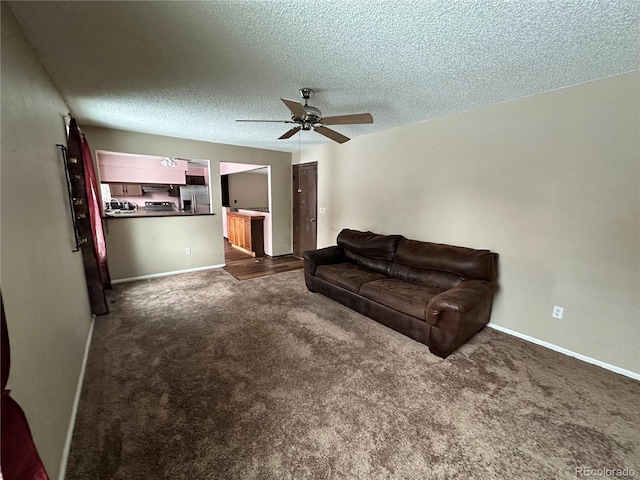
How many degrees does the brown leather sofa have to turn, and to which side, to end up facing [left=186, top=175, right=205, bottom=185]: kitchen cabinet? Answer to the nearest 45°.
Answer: approximately 90° to its right

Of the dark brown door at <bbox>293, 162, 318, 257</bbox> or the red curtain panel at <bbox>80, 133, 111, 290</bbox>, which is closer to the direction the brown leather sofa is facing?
the red curtain panel

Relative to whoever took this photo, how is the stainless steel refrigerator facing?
facing the viewer

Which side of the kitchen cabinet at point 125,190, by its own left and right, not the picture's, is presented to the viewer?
front

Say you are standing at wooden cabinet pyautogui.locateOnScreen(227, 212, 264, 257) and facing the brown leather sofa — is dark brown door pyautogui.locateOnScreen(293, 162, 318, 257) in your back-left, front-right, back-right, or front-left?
front-left

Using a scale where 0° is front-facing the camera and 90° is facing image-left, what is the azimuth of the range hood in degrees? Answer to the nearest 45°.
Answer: approximately 0°

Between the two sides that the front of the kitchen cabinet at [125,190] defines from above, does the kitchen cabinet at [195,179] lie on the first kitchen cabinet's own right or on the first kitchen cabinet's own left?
on the first kitchen cabinet's own left

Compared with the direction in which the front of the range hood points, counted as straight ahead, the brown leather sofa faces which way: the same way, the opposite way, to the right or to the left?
to the right

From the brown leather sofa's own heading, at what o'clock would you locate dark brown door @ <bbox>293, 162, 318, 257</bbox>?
The dark brown door is roughly at 3 o'clock from the brown leather sofa.

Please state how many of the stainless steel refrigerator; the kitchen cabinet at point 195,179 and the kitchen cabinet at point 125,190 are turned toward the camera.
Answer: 3

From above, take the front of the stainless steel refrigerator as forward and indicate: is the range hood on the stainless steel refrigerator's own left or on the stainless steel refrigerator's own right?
on the stainless steel refrigerator's own right

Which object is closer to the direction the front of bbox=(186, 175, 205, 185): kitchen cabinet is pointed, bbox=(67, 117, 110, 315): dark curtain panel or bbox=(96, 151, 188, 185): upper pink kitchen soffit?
the dark curtain panel

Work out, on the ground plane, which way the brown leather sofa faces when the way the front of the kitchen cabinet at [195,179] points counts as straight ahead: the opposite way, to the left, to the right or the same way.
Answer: to the right

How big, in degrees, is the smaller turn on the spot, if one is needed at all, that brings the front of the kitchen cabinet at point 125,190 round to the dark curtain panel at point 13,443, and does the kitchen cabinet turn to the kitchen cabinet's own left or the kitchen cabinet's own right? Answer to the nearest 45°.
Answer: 0° — it already faces it

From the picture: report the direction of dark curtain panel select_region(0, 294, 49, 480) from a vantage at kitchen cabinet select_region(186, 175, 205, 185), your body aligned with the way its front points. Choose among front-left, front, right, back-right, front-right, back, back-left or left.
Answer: front

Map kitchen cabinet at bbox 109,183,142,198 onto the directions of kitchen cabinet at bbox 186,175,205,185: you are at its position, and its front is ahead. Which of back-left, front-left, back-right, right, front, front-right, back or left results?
right

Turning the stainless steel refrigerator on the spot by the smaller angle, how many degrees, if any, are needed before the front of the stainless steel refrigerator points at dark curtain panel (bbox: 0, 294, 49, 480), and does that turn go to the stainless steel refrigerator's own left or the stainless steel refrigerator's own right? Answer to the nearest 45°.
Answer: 0° — it already faces it

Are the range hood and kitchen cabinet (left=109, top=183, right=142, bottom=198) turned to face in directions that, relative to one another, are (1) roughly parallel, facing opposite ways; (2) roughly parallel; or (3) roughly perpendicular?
roughly parallel
